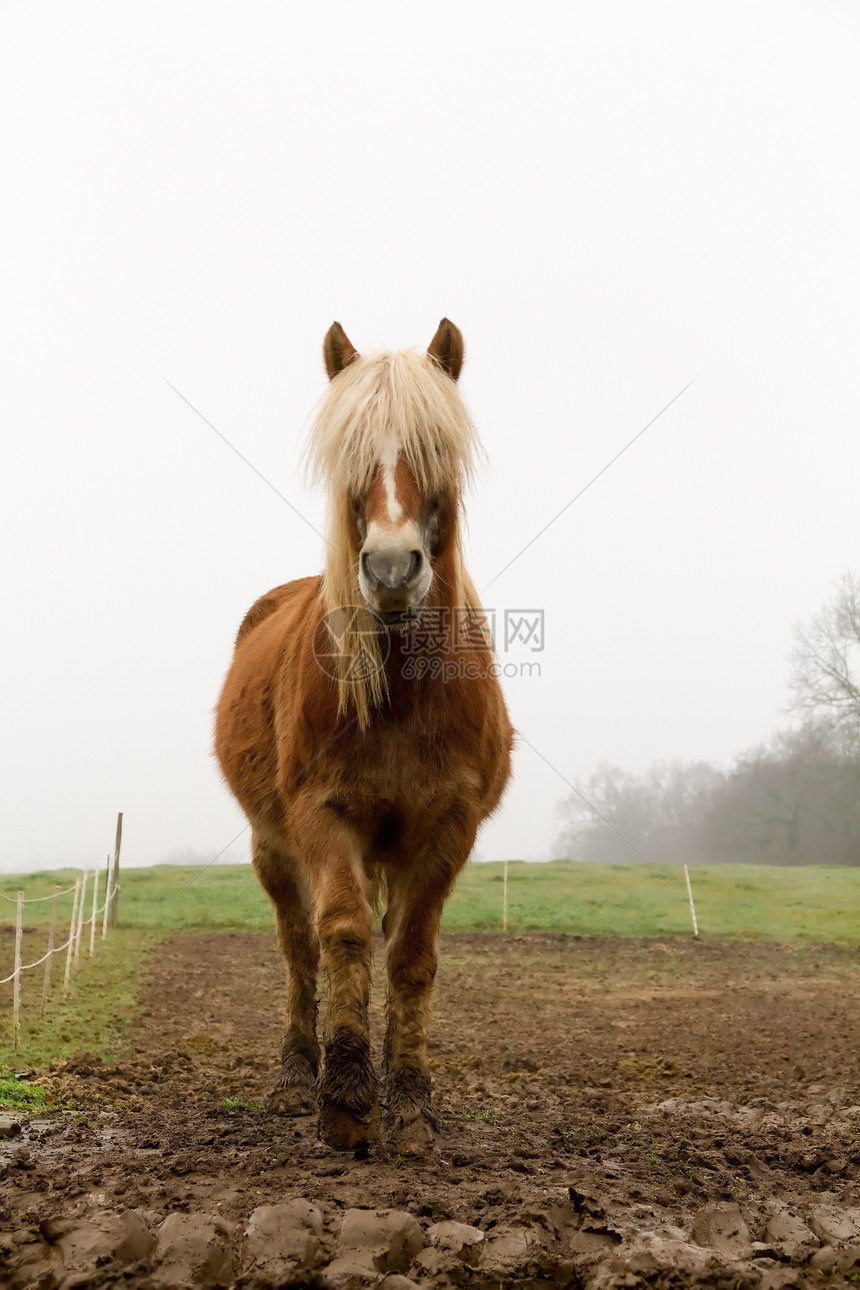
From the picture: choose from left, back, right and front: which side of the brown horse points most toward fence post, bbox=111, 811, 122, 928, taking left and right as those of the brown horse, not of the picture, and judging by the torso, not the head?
back

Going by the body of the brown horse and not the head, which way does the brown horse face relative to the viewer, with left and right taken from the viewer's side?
facing the viewer

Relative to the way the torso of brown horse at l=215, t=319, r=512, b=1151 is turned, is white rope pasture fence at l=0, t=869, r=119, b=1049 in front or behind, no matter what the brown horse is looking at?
behind
